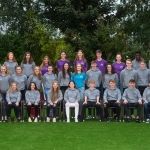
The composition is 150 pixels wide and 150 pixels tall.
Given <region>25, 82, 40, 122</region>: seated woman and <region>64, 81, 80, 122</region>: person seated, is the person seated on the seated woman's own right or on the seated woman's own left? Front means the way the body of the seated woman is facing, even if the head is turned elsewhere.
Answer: on the seated woman's own left

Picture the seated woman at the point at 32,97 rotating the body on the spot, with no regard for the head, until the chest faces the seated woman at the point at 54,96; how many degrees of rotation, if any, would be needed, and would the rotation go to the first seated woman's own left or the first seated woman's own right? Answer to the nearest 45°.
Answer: approximately 90° to the first seated woman's own left

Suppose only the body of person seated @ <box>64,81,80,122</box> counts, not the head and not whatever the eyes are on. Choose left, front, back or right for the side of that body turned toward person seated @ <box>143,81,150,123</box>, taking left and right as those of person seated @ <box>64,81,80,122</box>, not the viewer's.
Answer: left

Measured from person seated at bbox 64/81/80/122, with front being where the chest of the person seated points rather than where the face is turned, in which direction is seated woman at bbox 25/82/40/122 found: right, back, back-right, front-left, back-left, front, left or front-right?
right

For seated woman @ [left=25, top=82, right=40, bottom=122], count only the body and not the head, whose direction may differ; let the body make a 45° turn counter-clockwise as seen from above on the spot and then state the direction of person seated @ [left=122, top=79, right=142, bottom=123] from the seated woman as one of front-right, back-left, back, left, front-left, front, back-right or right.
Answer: front-left

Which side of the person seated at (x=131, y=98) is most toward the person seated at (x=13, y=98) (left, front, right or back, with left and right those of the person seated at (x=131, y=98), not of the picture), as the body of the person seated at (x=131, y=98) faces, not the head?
right

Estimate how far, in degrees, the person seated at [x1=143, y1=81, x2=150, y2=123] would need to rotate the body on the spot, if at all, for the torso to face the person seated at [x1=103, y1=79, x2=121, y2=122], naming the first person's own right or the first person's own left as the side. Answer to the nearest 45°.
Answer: approximately 90° to the first person's own right

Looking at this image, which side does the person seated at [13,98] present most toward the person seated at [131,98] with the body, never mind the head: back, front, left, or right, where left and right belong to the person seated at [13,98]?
left

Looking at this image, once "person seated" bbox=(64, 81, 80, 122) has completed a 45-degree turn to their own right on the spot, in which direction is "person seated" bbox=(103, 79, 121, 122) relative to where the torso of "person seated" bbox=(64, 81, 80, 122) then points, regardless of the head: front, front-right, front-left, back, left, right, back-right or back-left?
back-left

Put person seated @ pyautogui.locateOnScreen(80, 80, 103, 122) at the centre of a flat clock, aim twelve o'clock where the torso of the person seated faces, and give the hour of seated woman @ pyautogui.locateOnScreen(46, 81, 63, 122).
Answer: The seated woman is roughly at 3 o'clock from the person seated.
